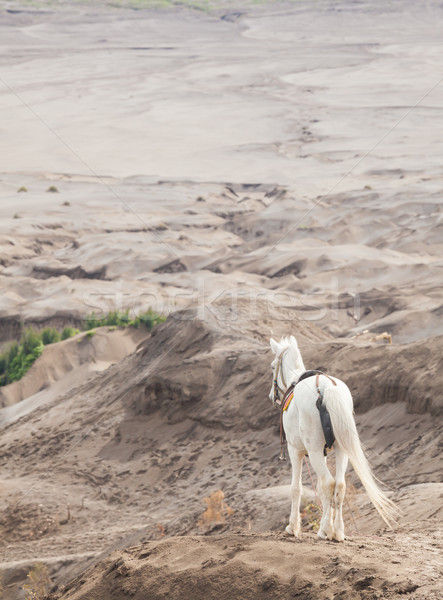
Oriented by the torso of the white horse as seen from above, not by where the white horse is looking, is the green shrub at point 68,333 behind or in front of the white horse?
in front

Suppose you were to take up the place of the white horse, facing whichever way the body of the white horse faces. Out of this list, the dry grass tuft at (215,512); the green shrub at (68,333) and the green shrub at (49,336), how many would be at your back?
0

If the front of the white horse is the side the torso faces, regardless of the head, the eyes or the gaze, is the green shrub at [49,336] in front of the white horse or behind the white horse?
in front

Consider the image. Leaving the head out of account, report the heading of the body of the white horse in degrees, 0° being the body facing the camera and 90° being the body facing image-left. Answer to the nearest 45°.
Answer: approximately 135°
